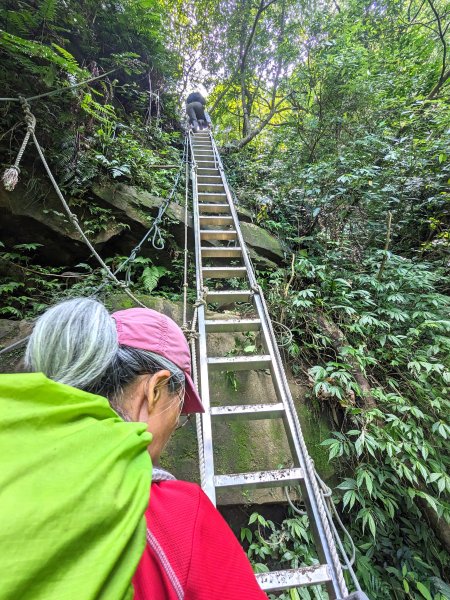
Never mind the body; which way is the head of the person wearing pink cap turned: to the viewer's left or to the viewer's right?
to the viewer's right

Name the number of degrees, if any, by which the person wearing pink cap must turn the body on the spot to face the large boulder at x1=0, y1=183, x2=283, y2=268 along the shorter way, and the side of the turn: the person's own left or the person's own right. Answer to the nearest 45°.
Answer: approximately 45° to the person's own left

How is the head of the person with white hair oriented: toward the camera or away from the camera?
away from the camera

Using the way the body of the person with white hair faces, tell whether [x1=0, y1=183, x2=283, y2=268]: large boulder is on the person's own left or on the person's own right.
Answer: on the person's own left

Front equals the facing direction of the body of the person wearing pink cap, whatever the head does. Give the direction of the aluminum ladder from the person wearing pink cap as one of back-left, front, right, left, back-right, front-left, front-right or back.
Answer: front

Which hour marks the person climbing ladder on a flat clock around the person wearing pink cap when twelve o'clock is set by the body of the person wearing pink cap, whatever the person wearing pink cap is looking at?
The person climbing ladder is roughly at 11 o'clock from the person wearing pink cap.

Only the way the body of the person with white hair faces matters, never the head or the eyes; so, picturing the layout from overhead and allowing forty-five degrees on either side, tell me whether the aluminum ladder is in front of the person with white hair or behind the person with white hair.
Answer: in front

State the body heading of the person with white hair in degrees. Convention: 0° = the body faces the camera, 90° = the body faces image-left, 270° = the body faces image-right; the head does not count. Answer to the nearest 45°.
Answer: approximately 225°
